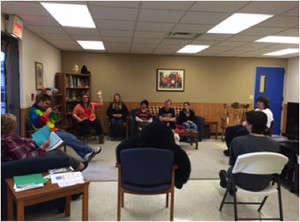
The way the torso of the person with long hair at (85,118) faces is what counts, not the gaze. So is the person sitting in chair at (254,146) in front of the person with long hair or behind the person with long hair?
in front

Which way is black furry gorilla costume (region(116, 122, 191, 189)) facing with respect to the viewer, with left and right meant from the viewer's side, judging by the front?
facing away from the viewer

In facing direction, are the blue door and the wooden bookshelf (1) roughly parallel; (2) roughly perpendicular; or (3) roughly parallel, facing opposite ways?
roughly parallel

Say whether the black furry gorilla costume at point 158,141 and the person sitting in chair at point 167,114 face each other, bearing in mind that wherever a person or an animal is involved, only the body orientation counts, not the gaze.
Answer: yes

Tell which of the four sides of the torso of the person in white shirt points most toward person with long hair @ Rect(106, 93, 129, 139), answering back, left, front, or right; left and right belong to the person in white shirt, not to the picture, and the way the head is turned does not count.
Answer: front

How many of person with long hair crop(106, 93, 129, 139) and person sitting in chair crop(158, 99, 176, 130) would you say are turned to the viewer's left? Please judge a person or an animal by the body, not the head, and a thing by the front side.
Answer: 0

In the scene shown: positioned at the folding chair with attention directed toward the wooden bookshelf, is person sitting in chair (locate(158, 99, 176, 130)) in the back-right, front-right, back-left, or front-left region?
front-right

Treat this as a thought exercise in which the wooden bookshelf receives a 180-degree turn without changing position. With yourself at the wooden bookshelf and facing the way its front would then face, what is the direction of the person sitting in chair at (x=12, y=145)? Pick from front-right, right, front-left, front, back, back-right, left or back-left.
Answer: back-left

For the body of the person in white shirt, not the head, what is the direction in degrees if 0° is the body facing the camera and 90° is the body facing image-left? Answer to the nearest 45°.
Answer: approximately 90°

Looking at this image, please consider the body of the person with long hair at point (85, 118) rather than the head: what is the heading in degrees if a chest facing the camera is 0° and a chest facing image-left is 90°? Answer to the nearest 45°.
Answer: approximately 0°

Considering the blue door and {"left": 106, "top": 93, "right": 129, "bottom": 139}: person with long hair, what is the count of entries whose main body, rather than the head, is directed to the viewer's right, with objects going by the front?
0

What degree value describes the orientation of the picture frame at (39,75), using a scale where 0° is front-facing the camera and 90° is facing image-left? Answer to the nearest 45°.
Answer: approximately 315°

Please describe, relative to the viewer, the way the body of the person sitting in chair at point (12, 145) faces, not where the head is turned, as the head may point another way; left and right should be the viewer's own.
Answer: facing away from the viewer and to the right of the viewer

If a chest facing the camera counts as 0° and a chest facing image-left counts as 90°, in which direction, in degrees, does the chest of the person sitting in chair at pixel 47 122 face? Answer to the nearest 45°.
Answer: approximately 270°

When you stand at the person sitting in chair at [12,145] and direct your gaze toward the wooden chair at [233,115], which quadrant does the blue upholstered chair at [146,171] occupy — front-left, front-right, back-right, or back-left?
front-right

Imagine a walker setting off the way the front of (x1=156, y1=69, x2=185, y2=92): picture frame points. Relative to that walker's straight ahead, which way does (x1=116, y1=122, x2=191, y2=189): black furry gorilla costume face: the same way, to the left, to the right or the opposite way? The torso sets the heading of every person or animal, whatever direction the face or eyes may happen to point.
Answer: the opposite way

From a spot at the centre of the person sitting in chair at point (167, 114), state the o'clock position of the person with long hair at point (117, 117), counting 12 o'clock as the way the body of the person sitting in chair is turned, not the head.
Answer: The person with long hair is roughly at 3 o'clock from the person sitting in chair.

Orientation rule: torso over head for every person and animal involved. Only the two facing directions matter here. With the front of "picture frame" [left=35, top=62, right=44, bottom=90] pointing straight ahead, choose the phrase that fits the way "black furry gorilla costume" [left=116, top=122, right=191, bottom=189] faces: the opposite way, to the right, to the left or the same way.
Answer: to the left

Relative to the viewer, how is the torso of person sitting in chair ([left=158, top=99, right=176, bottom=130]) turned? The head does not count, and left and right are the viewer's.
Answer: facing the viewer

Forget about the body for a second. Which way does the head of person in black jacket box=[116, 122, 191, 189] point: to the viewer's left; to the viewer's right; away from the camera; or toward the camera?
away from the camera
